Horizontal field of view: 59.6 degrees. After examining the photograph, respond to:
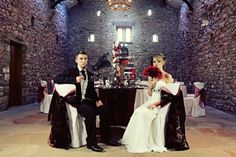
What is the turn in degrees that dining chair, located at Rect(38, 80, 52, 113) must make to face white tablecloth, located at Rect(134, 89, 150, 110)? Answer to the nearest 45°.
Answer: approximately 45° to its right

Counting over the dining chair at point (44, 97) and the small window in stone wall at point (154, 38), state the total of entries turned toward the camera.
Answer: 1

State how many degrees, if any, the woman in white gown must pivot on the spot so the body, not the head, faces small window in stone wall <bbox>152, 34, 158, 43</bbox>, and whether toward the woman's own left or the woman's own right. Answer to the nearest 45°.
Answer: approximately 135° to the woman's own right

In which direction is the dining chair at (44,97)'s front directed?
to the viewer's right

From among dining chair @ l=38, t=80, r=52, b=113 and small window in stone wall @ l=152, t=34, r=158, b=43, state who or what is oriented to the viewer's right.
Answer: the dining chair

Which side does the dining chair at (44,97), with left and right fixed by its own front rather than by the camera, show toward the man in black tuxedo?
right

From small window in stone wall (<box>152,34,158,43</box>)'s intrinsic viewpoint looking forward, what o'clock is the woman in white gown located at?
The woman in white gown is roughly at 12 o'clock from the small window in stone wall.

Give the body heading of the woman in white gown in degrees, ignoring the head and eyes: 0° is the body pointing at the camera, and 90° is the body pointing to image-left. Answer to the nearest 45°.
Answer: approximately 45°
